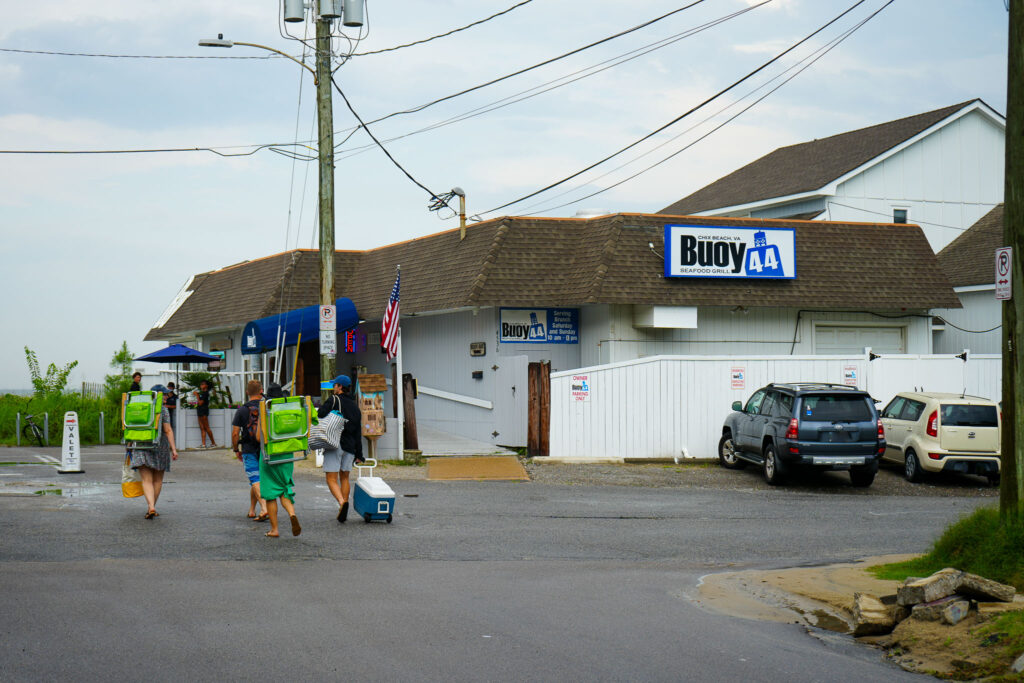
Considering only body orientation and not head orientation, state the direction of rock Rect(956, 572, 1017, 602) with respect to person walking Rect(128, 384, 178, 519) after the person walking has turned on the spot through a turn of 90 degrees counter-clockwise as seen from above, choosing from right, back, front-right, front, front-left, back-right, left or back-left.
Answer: back-left

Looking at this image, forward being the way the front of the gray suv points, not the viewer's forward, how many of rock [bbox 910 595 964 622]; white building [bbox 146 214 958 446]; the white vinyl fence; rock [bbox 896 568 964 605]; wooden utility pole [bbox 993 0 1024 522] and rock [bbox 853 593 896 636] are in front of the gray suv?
2

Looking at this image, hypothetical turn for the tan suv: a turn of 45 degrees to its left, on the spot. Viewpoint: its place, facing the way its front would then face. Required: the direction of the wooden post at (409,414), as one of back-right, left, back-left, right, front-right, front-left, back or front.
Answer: front

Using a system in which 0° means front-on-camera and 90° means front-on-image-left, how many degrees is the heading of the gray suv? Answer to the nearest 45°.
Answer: approximately 135°

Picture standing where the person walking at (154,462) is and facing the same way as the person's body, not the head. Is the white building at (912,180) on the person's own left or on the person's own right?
on the person's own right

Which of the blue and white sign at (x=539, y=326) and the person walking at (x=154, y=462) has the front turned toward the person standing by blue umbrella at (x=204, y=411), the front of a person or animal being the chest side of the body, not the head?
the person walking at (x=154, y=462)

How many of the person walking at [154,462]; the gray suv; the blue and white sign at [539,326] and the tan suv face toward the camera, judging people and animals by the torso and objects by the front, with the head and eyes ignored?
1

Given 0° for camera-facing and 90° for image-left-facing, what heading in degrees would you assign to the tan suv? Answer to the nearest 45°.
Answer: approximately 135°

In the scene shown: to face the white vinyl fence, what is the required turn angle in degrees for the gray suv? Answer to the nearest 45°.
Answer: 0° — it already faces it

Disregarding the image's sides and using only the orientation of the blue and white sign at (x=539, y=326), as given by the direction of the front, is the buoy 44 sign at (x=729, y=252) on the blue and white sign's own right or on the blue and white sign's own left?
on the blue and white sign's own left

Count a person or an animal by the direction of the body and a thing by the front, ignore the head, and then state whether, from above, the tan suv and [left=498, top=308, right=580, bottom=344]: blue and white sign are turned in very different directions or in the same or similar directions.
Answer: very different directions

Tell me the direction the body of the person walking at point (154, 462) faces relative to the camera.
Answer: away from the camera

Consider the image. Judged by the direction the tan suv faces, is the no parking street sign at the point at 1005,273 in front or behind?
behind

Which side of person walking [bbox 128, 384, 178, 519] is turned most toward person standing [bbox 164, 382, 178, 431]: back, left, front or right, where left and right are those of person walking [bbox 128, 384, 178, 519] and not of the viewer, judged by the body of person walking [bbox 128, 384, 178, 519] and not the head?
front

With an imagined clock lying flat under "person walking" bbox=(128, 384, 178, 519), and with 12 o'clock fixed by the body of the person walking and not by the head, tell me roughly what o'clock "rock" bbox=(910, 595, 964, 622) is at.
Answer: The rock is roughly at 5 o'clock from the person walking.

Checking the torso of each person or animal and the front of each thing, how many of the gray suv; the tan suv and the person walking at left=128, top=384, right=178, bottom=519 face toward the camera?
0

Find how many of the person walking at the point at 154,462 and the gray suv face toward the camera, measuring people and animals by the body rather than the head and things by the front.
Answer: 0
